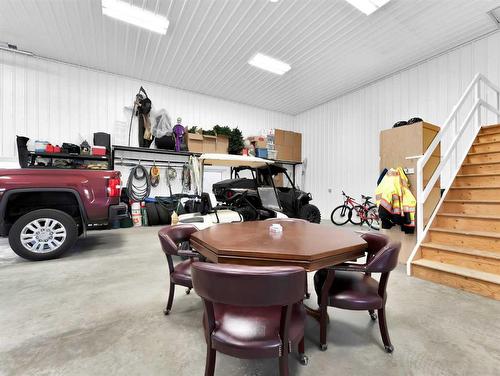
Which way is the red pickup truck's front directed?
to the viewer's left

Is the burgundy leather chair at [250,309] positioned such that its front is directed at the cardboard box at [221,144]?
yes

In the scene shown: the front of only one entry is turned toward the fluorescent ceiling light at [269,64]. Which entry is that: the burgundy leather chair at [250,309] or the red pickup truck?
the burgundy leather chair

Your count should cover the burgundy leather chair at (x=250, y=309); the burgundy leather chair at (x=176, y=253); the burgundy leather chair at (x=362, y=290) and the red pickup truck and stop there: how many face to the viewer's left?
2

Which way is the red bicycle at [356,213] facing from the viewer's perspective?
to the viewer's left

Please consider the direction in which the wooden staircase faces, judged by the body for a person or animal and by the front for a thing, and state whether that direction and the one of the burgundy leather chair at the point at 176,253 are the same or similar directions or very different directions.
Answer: very different directions

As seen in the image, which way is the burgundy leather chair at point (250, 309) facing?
away from the camera

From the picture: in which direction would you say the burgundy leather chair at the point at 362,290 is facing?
to the viewer's left

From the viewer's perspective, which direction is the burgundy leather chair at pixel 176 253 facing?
to the viewer's right

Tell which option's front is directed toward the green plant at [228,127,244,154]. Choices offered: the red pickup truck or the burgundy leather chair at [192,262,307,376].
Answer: the burgundy leather chair

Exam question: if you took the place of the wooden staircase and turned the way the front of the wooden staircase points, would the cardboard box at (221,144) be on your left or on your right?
on your right

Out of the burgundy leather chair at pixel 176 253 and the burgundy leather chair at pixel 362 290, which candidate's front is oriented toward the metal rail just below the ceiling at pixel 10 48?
the burgundy leather chair at pixel 362 290

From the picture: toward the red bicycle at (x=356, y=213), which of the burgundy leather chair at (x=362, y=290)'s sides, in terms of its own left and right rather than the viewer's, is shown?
right

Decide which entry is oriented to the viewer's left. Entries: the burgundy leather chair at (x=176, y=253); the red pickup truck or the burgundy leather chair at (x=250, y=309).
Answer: the red pickup truck
